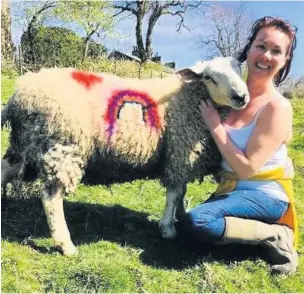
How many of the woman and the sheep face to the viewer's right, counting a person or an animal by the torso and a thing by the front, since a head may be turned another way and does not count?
1

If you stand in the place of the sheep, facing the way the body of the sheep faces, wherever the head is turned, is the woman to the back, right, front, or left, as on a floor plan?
front

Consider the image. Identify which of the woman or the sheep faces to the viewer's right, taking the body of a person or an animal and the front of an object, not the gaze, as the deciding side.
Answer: the sheep

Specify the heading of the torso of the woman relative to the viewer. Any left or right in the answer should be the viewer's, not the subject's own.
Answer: facing the viewer and to the left of the viewer

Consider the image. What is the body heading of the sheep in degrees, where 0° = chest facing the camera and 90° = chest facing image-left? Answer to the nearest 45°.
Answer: approximately 270°

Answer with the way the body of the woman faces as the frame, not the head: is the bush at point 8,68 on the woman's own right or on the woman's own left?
on the woman's own right

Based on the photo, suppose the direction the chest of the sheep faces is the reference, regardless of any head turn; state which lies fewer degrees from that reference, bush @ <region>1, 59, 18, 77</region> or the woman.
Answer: the woman

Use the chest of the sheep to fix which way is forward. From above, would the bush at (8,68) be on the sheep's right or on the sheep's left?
on the sheep's left

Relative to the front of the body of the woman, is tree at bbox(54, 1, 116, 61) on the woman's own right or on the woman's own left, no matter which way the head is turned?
on the woman's own right

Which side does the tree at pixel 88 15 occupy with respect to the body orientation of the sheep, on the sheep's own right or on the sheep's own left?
on the sheep's own left

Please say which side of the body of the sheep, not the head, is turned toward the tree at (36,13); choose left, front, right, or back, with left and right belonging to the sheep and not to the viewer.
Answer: left
